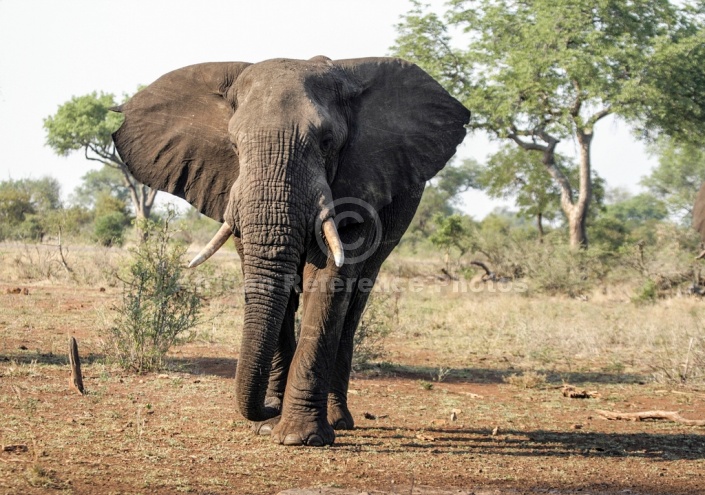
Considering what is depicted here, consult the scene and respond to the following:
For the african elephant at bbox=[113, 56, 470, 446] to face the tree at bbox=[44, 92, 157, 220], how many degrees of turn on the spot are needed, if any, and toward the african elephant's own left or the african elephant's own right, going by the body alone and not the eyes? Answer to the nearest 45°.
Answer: approximately 180°

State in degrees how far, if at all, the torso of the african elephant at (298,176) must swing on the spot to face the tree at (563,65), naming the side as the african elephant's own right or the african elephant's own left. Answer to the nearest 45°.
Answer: approximately 180°

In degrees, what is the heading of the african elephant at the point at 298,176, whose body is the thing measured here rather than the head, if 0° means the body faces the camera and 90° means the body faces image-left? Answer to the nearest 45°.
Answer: approximately 0°

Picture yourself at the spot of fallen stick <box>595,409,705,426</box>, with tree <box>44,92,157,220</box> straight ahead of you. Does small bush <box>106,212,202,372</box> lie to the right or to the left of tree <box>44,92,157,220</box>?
left

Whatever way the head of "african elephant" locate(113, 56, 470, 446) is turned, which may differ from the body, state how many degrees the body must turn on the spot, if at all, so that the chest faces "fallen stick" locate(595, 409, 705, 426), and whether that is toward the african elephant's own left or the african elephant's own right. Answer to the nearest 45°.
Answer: approximately 135° to the african elephant's own left

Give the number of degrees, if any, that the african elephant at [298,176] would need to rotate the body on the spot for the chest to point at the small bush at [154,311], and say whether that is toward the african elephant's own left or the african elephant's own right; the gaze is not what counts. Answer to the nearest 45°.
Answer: approximately 135° to the african elephant's own right
